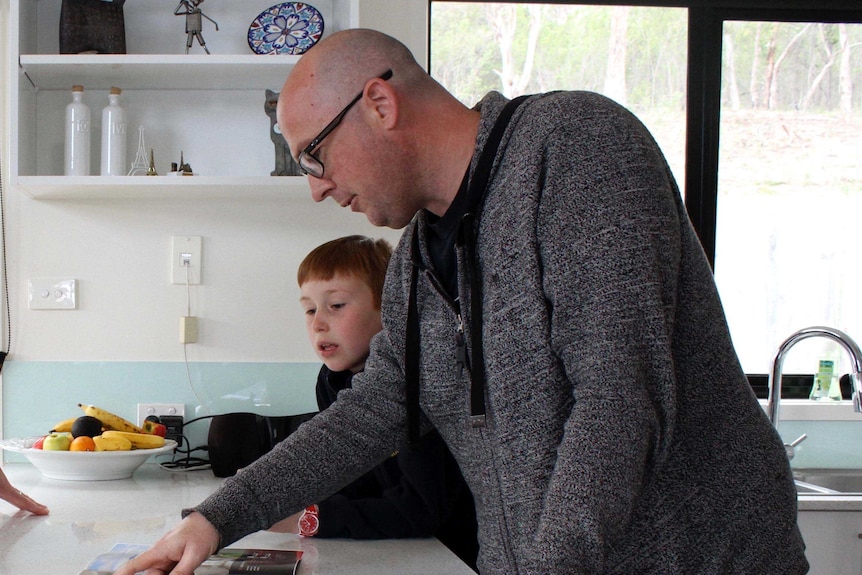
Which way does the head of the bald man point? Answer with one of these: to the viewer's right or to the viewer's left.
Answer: to the viewer's left

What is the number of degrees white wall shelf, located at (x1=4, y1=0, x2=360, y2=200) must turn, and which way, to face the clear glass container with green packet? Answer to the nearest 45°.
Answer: approximately 90° to its left

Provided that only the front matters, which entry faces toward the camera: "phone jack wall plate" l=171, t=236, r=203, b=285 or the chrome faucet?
the phone jack wall plate

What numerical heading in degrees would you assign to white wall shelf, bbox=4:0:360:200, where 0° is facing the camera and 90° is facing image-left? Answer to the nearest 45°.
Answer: approximately 0°

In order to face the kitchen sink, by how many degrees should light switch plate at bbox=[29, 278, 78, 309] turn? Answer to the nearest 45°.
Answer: approximately 90° to its left

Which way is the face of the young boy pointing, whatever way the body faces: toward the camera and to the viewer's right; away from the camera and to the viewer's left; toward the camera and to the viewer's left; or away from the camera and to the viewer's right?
toward the camera and to the viewer's left

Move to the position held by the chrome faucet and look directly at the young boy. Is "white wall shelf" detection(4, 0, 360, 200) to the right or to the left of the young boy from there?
right

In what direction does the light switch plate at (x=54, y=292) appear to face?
toward the camera

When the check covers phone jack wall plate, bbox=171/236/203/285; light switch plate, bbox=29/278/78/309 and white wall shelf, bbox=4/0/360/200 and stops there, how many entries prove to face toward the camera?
3

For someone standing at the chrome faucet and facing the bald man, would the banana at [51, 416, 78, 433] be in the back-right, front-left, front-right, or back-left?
front-right

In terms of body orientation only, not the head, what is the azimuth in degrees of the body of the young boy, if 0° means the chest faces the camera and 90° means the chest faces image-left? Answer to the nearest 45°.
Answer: approximately 45°

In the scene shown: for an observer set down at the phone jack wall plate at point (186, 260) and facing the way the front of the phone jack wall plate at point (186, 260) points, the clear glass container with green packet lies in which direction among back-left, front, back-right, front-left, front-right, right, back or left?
left

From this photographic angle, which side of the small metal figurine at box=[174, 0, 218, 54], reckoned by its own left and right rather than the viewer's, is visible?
front
